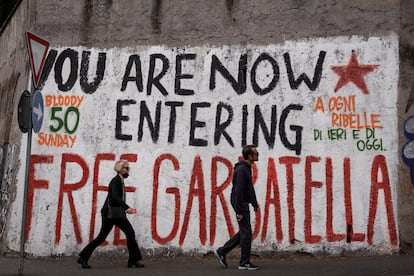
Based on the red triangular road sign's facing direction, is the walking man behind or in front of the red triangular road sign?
in front

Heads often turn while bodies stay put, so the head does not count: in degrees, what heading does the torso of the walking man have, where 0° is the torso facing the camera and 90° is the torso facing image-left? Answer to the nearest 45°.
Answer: approximately 270°

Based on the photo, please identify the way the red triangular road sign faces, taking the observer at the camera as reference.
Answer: facing the viewer and to the right of the viewer

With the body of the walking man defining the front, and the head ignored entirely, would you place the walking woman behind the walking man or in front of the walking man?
behind

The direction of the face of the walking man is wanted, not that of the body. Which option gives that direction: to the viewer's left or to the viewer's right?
to the viewer's right

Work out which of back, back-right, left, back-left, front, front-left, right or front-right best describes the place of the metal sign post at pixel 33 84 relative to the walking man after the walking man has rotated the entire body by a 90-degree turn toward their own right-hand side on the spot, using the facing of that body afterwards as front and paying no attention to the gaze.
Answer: right

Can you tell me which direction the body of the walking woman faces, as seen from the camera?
to the viewer's right

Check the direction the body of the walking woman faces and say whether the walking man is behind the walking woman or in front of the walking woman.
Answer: in front
